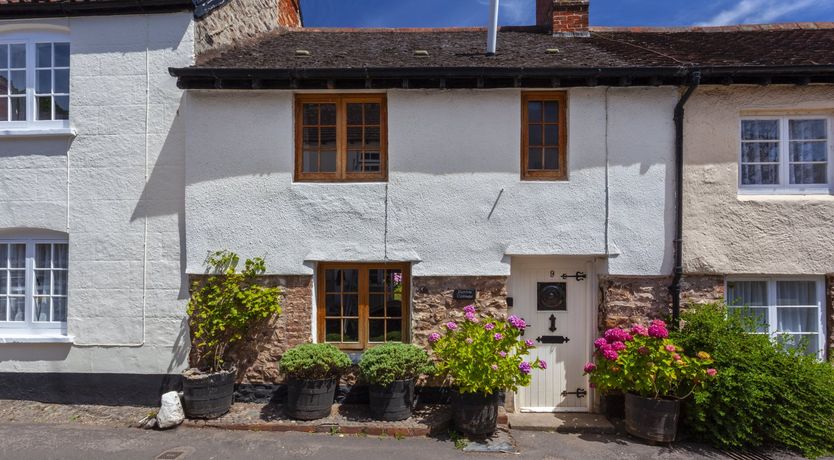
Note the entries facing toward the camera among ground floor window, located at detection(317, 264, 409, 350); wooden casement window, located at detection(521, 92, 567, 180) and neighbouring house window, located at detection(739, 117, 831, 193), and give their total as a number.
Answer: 3

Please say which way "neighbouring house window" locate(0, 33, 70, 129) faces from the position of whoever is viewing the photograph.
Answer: facing the viewer

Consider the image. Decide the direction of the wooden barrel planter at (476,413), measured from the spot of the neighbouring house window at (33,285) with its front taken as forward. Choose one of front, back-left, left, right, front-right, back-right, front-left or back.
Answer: front-left

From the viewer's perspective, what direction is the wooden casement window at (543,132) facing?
toward the camera

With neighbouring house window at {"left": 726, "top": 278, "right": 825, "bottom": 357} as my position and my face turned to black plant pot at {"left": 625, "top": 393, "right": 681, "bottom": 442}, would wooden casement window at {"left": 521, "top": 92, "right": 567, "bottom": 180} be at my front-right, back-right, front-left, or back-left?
front-right

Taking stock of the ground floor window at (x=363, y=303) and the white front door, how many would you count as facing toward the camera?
2

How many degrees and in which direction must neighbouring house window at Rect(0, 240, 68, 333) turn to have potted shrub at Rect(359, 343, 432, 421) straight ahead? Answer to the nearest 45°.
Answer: approximately 45° to its left

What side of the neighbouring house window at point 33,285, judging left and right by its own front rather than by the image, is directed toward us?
front

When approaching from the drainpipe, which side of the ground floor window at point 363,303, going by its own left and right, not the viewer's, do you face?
left
